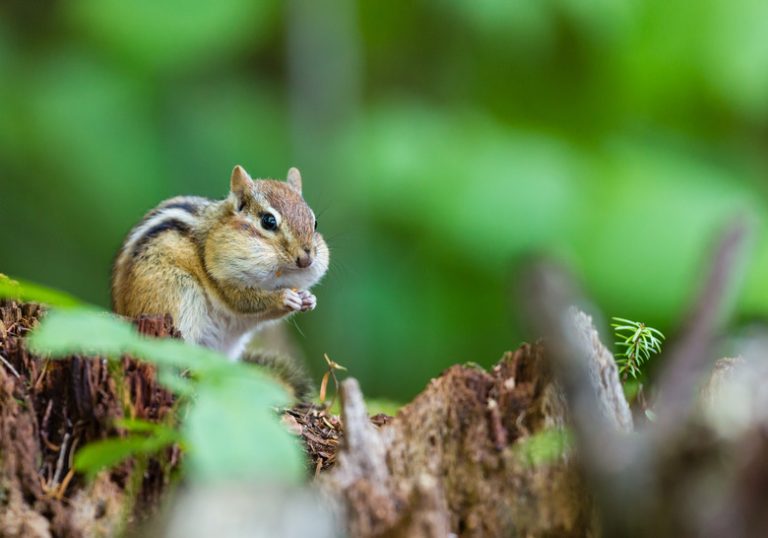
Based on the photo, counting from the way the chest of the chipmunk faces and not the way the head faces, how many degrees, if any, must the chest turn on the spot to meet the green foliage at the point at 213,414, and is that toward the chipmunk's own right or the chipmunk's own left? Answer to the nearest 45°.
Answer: approximately 45° to the chipmunk's own right

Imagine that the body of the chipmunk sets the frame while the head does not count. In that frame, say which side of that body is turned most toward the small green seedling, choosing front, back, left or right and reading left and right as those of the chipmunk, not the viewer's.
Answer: front

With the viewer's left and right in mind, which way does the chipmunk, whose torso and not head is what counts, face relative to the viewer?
facing the viewer and to the right of the viewer

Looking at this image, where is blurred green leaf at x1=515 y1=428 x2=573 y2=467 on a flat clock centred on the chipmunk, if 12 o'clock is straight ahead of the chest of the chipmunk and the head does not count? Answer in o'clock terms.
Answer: The blurred green leaf is roughly at 1 o'clock from the chipmunk.

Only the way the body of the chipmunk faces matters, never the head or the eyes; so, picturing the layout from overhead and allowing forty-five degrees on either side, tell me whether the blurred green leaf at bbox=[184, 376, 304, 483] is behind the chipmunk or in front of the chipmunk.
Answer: in front

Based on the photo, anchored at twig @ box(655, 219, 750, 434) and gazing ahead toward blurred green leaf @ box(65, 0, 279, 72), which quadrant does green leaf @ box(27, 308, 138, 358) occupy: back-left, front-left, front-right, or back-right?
front-left

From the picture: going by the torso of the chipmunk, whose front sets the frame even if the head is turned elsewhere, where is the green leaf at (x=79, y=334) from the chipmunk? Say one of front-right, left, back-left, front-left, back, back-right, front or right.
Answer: front-right

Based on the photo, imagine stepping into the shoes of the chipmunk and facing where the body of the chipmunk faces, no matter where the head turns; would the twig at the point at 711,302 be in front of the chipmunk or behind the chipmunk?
in front

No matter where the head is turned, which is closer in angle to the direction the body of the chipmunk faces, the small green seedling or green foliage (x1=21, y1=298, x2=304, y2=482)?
the small green seedling
